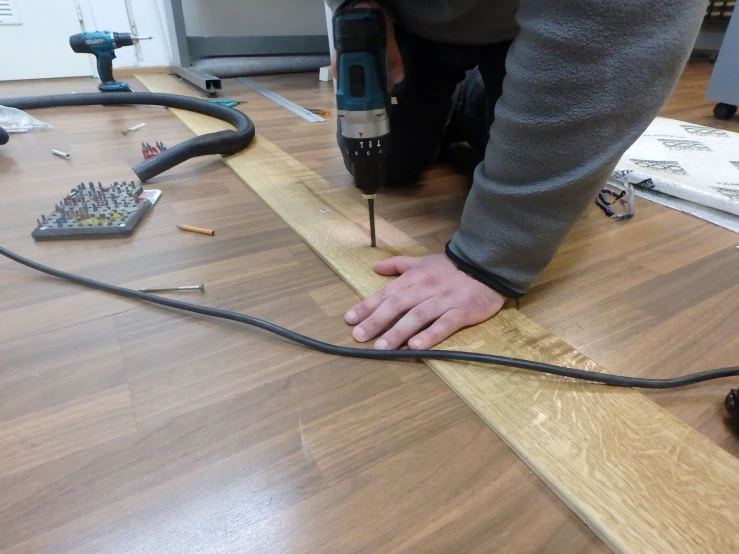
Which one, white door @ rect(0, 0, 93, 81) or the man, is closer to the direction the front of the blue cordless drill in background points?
the man

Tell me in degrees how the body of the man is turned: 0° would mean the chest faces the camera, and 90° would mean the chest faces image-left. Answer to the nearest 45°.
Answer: approximately 45°

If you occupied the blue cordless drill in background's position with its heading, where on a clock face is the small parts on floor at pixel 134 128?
The small parts on floor is roughly at 3 o'clock from the blue cordless drill in background.

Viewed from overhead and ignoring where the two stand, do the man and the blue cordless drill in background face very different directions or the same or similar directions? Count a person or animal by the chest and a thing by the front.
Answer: very different directions

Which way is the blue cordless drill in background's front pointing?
to the viewer's right

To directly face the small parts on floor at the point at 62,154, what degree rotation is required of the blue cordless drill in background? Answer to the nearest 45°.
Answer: approximately 90° to its right

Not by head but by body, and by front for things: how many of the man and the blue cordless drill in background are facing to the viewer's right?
1

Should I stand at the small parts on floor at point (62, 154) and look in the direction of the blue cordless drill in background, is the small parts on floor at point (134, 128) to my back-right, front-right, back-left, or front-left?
front-right

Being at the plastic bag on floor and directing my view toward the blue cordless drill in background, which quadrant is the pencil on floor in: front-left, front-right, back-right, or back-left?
back-right

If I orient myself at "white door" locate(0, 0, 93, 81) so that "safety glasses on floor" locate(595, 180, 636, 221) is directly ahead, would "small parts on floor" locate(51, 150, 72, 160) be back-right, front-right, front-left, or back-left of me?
front-right
